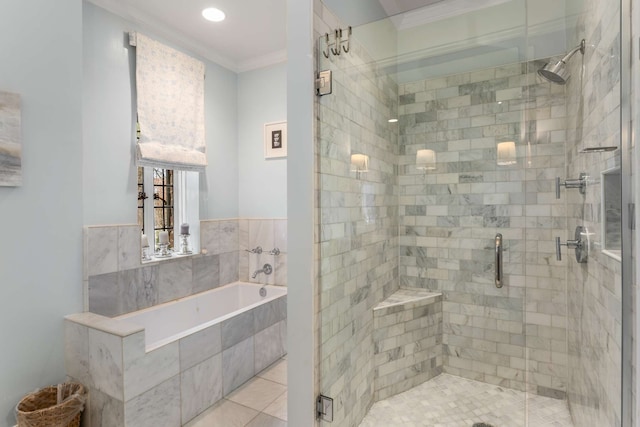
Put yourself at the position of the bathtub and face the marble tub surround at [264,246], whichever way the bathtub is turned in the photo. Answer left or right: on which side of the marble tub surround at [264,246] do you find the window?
left

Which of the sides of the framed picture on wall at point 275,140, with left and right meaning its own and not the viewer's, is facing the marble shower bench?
left

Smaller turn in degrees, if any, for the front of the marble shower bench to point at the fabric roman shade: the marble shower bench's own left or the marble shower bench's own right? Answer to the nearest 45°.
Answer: approximately 135° to the marble shower bench's own right

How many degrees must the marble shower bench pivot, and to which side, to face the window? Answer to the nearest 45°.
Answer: approximately 135° to its right

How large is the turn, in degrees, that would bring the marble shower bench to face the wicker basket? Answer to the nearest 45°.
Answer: approximately 90° to its right

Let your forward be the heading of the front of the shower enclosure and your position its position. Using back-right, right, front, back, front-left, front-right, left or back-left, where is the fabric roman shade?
right

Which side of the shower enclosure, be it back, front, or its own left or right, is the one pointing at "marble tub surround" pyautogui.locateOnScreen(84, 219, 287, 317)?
right

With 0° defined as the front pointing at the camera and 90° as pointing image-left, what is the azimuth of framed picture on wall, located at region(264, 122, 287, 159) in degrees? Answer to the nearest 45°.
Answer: approximately 45°

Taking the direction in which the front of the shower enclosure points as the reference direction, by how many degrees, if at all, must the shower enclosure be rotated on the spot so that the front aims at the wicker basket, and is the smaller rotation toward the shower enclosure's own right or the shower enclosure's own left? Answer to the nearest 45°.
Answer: approximately 45° to the shower enclosure's own right

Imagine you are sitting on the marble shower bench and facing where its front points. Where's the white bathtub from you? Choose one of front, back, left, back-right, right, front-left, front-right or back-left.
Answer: back-right

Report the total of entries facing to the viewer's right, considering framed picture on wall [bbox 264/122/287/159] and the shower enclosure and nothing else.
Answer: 0

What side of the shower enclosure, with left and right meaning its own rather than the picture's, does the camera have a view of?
front

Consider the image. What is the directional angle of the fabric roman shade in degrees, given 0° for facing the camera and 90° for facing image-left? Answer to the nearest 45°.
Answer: approximately 315°
